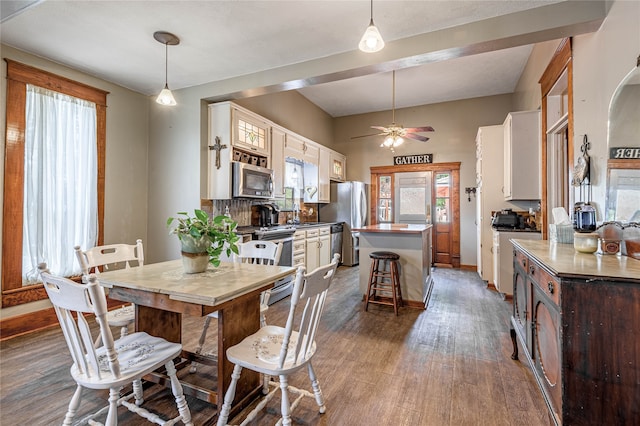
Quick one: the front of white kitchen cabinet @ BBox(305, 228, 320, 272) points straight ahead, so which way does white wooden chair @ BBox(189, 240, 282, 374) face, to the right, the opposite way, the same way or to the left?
to the right

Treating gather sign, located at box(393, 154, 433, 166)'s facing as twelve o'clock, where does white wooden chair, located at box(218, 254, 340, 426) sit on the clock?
The white wooden chair is roughly at 12 o'clock from the gather sign.

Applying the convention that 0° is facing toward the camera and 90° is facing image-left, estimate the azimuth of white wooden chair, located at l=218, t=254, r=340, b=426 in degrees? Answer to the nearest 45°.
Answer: approximately 135°

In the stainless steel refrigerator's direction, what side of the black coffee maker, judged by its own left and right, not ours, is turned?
left

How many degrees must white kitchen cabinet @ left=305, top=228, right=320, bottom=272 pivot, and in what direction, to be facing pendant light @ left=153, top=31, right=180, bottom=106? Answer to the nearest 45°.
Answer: approximately 90° to its right

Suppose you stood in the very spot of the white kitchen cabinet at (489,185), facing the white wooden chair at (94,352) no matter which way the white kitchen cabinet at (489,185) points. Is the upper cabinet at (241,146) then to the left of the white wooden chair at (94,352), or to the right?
right

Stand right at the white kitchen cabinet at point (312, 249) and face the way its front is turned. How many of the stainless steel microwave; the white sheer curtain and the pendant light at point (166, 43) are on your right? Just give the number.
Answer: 3

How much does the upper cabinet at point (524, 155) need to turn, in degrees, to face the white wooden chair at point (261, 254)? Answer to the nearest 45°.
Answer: approximately 45° to its left

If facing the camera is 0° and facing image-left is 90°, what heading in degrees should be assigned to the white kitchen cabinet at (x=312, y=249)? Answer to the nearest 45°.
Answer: approximately 315°

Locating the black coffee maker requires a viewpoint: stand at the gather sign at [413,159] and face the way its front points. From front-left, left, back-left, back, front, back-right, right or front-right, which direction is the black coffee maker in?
front-right

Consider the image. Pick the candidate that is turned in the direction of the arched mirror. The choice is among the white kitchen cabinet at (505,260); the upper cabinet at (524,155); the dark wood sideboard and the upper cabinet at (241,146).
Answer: the upper cabinet at (241,146)

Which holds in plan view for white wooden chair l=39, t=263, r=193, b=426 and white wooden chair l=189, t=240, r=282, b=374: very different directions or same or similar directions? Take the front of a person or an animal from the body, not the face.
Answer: very different directions

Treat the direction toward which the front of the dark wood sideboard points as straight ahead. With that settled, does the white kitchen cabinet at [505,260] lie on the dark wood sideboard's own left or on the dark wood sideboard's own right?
on the dark wood sideboard's own right

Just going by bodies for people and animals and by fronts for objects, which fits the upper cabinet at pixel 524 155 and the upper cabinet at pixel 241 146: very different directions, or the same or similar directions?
very different directions

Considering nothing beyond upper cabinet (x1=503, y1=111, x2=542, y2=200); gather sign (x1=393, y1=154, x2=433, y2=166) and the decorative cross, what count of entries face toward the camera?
2

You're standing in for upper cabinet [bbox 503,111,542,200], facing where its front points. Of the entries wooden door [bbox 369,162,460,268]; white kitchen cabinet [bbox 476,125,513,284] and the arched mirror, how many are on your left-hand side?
1
